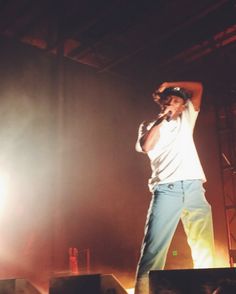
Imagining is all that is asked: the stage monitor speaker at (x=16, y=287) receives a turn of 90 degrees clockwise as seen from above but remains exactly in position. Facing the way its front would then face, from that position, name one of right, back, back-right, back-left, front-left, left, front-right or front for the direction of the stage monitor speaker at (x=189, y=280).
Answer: front

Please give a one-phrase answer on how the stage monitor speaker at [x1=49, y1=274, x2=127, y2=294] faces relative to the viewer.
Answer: facing away from the viewer and to the right of the viewer

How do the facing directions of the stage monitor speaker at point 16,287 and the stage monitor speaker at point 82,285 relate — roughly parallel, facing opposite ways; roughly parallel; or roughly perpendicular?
roughly parallel

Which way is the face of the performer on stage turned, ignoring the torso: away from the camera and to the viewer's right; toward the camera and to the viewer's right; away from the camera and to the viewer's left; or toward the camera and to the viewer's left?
toward the camera and to the viewer's left

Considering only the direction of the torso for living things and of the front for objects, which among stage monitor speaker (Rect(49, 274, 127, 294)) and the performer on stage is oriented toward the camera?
the performer on stage

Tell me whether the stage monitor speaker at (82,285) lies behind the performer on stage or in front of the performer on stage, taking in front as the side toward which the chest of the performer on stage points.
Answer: in front

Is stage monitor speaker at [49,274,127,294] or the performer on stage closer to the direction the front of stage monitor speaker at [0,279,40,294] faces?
the performer on stage

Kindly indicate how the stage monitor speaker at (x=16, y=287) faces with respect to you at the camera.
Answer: facing away from the viewer and to the right of the viewer

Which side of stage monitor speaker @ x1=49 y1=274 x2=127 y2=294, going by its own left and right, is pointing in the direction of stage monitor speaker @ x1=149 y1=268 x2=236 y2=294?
right

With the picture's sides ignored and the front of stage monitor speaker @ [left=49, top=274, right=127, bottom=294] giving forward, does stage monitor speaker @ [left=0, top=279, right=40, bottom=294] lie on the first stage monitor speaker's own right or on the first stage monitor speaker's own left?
on the first stage monitor speaker's own left

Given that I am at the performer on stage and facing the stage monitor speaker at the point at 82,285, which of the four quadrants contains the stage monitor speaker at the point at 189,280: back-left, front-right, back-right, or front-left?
front-left

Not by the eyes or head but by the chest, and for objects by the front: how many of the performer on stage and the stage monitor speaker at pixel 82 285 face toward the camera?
1

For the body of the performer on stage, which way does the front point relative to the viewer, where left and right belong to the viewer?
facing the viewer

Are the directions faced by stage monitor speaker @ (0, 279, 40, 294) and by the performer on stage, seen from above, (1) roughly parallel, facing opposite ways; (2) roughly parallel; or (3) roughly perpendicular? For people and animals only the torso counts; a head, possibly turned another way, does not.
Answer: roughly parallel, facing opposite ways

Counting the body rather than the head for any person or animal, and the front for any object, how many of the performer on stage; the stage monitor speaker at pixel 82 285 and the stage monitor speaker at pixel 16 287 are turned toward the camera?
1

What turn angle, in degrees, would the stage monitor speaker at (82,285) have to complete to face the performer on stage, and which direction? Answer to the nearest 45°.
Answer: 0° — it already faces them

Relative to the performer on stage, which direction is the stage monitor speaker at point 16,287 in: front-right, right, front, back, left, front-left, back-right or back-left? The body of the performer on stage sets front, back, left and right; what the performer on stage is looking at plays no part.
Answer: front-right
